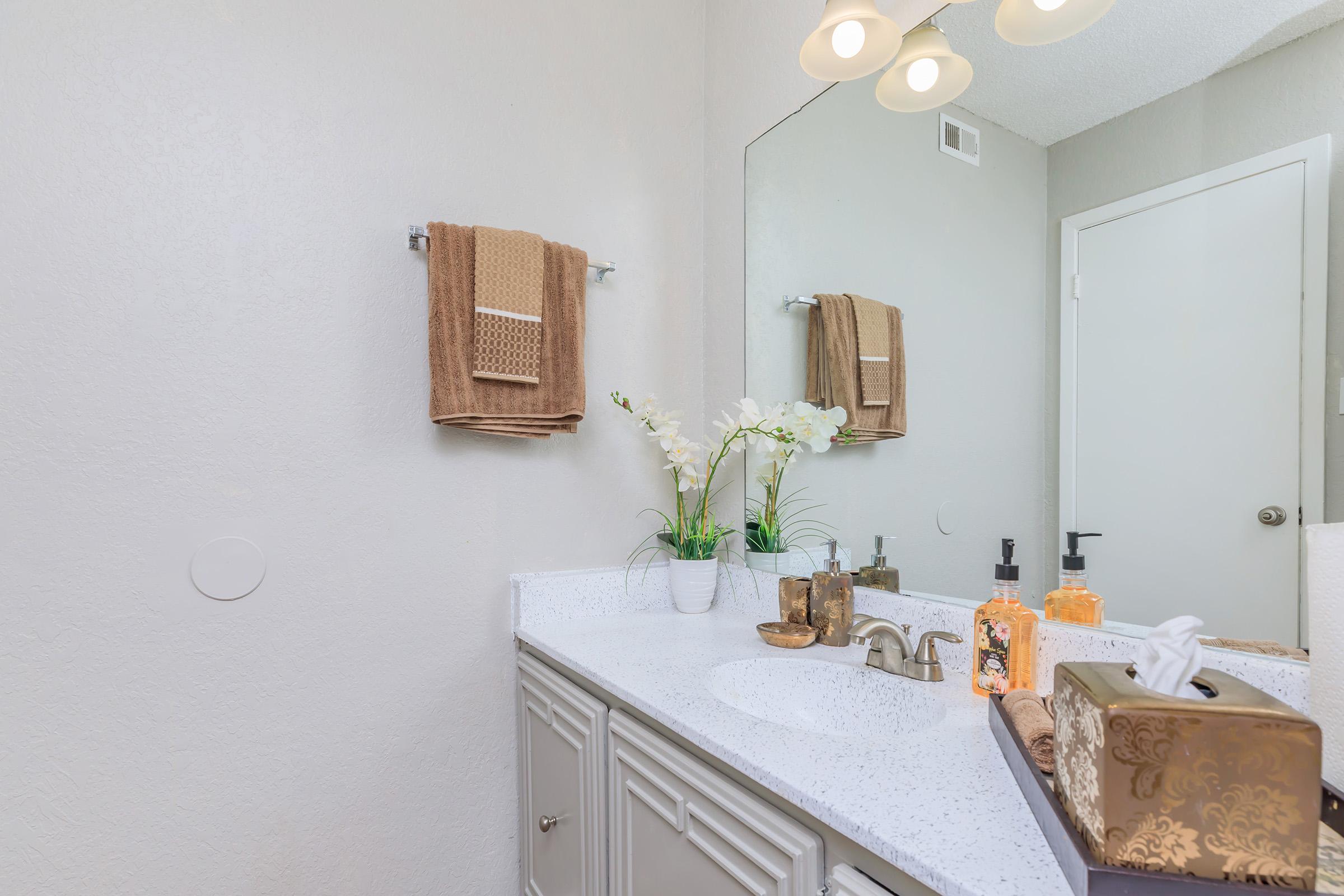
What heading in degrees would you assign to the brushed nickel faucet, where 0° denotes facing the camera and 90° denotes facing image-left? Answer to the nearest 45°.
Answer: approximately 45°

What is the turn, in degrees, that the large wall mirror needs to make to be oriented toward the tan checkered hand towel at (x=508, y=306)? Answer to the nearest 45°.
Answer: approximately 45° to its right

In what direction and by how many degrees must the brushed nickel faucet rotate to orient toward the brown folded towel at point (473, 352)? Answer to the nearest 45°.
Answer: approximately 45° to its right

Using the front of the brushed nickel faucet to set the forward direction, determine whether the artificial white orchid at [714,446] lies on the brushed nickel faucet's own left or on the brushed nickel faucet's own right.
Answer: on the brushed nickel faucet's own right

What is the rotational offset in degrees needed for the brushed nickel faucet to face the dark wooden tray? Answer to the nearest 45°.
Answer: approximately 45° to its left

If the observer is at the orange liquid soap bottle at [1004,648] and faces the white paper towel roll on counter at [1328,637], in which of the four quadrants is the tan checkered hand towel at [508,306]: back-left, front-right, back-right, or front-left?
back-right
